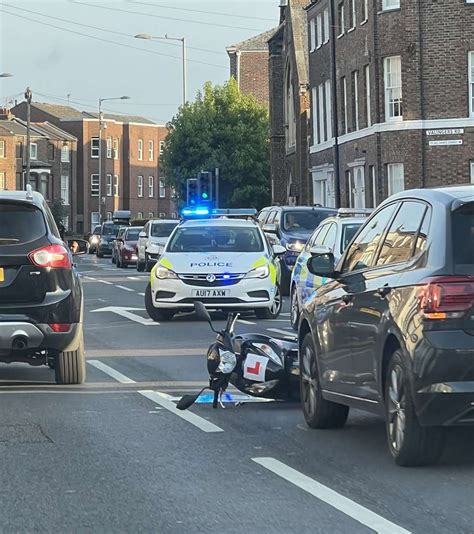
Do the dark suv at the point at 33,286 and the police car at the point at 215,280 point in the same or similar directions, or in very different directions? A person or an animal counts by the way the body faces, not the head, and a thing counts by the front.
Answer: very different directions

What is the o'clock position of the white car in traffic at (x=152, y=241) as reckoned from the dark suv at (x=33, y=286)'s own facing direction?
The white car in traffic is roughly at 12 o'clock from the dark suv.

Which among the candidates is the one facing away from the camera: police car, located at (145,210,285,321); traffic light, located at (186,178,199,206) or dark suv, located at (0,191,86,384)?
the dark suv

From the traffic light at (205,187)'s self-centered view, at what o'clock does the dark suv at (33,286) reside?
The dark suv is roughly at 12 o'clock from the traffic light.

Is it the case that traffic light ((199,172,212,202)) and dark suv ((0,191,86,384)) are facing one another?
yes

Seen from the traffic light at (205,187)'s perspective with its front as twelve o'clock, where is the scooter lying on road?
The scooter lying on road is roughly at 12 o'clock from the traffic light.

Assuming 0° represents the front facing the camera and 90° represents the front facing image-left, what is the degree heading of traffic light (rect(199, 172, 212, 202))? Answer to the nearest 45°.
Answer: approximately 0°

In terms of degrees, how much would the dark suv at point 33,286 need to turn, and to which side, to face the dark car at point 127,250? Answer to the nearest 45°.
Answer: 0° — it already faces it

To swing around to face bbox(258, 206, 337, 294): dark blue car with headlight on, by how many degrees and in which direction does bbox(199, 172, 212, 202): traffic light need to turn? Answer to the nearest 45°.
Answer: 0° — it already faces it

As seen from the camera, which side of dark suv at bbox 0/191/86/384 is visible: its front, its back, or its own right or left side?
back

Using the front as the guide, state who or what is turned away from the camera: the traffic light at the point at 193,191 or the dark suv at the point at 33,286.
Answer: the dark suv

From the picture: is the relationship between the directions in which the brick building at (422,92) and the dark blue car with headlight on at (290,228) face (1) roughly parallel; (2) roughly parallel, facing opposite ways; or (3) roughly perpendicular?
roughly perpendicular
